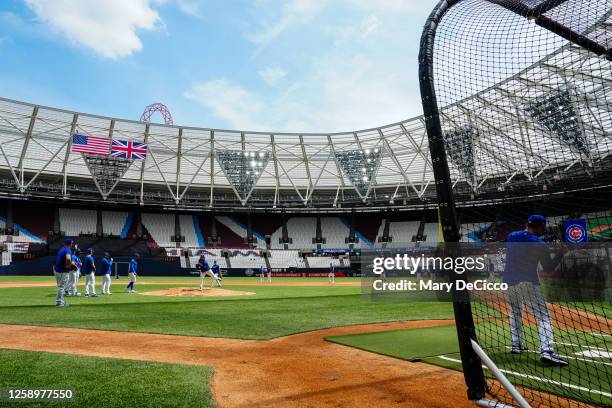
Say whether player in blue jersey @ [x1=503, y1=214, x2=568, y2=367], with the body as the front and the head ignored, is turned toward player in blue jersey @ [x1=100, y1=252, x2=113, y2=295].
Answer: no

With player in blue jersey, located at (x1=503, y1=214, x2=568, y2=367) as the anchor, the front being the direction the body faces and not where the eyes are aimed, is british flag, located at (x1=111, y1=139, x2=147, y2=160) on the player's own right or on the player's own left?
on the player's own left
